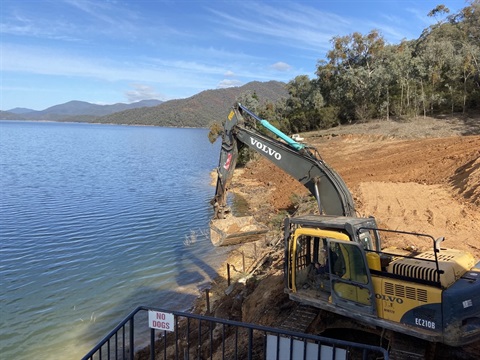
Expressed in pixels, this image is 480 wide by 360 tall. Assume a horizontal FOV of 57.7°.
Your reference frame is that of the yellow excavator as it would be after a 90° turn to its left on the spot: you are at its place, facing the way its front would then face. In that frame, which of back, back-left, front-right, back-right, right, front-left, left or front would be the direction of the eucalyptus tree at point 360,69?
back-right

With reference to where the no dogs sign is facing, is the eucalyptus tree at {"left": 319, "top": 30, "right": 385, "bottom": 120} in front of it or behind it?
behind

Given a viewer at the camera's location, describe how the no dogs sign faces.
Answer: facing the viewer

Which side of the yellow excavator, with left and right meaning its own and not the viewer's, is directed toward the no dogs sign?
left

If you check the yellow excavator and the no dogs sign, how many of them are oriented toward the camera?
1

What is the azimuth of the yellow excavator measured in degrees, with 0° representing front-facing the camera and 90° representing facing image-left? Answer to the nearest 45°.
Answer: approximately 135°

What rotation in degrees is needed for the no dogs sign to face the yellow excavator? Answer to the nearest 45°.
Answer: approximately 90° to its left
